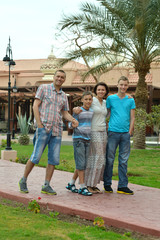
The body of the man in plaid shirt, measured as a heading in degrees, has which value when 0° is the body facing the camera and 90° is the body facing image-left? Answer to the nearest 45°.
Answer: approximately 315°

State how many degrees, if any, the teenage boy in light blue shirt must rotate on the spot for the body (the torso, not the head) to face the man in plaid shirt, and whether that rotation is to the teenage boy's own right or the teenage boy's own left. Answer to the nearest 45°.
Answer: approximately 45° to the teenage boy's own right

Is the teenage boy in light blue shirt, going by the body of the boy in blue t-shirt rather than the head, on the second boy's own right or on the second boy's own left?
on the second boy's own left

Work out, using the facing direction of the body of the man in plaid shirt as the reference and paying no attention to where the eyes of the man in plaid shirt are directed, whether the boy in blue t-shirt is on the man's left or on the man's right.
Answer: on the man's left

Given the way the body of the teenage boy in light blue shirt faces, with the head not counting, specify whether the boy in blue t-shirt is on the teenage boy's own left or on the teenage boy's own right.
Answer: on the teenage boy's own right

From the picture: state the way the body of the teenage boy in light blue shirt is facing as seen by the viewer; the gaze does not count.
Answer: toward the camera

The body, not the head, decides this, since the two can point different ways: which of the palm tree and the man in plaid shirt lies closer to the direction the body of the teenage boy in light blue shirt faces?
the man in plaid shirt

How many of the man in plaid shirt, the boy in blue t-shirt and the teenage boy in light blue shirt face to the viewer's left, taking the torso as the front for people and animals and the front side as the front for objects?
0

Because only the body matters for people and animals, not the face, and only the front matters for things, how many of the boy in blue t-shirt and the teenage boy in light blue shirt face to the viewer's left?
0

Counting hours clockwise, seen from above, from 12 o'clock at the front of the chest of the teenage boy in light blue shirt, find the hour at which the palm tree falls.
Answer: The palm tree is roughly at 6 o'clock from the teenage boy in light blue shirt.
